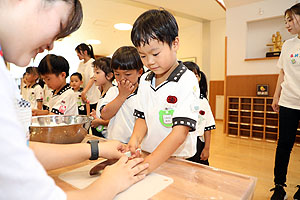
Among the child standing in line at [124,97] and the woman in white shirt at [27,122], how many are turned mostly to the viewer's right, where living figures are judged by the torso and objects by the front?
1

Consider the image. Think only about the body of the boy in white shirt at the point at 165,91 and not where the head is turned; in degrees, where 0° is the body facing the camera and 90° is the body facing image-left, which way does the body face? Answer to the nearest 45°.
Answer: approximately 45°

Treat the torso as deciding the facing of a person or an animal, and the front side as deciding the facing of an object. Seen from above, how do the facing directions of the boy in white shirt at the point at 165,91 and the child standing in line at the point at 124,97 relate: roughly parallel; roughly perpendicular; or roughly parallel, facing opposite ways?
roughly parallel

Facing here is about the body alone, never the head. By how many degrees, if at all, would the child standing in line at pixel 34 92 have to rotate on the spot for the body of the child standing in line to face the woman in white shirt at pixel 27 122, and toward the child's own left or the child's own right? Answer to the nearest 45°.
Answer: approximately 45° to the child's own left

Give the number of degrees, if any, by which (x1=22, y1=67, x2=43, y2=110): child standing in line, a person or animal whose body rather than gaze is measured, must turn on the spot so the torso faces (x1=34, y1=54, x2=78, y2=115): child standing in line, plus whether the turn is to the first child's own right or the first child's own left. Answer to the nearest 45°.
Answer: approximately 45° to the first child's own left

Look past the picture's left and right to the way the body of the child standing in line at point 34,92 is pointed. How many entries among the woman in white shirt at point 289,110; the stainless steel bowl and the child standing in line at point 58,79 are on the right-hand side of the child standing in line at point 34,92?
0

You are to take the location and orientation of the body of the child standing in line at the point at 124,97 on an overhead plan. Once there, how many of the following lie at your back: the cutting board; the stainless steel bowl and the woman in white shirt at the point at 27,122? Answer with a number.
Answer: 0

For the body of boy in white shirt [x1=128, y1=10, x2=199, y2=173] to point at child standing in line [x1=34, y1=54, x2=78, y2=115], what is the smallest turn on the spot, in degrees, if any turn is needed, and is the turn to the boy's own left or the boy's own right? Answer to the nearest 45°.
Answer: approximately 90° to the boy's own right

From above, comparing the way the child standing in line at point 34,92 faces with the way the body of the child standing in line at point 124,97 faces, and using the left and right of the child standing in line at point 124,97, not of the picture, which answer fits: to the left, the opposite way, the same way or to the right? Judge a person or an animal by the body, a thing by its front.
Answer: the same way

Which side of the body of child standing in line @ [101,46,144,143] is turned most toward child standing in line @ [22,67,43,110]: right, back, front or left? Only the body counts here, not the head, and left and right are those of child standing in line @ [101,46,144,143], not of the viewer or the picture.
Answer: right

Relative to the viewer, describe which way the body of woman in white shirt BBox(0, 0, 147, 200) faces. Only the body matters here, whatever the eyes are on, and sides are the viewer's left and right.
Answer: facing to the right of the viewer

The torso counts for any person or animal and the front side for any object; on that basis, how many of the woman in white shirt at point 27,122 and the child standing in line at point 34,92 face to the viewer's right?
1
